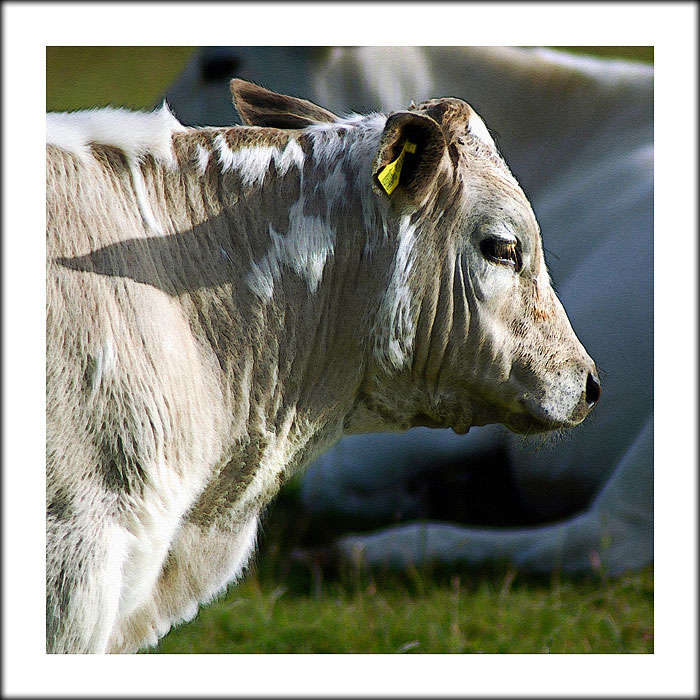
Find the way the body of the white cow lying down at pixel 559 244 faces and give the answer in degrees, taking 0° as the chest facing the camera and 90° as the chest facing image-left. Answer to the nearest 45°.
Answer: approximately 90°

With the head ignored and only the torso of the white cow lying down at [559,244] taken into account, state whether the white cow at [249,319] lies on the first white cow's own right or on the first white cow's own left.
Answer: on the first white cow's own left

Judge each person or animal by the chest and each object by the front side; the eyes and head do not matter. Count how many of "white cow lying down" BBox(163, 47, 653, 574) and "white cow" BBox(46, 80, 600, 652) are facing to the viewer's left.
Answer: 1

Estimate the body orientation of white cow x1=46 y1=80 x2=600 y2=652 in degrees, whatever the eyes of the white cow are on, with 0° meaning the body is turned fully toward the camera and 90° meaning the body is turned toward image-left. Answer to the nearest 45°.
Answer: approximately 270°

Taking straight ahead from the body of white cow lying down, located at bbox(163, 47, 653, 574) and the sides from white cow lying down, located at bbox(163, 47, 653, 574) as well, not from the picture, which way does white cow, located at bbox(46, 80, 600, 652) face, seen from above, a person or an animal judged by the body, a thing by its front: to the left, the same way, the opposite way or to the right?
the opposite way

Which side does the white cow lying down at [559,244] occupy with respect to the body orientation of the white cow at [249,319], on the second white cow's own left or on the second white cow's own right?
on the second white cow's own left
